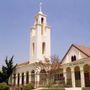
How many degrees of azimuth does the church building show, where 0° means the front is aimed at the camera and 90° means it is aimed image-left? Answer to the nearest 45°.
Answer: approximately 45°
